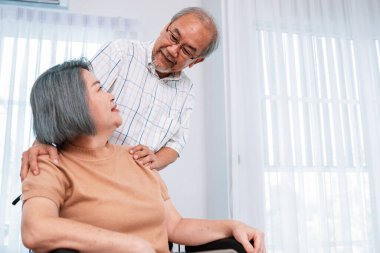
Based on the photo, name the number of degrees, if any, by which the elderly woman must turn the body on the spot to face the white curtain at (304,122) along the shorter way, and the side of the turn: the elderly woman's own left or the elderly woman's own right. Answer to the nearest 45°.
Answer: approximately 90° to the elderly woman's own left

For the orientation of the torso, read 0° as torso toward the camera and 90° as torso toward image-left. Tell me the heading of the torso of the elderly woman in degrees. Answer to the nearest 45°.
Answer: approximately 315°

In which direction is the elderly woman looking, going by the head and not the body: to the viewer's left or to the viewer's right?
to the viewer's right
